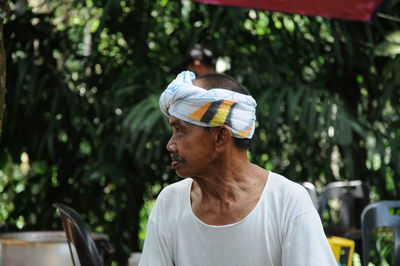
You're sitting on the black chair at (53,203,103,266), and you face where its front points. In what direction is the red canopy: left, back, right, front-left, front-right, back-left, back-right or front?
front-left

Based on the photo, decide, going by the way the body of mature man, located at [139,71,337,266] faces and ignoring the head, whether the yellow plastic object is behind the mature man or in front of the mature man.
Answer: behind

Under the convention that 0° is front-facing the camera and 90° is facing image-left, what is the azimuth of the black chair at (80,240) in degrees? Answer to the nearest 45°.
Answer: approximately 270°

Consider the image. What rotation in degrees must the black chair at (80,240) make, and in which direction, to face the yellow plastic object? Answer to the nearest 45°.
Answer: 0° — it already faces it

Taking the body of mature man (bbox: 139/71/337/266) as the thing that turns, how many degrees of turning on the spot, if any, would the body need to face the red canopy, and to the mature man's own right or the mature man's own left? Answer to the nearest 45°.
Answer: approximately 135° to the mature man's own right

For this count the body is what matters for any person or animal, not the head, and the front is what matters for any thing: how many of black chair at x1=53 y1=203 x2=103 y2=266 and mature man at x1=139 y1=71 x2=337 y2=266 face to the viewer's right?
1

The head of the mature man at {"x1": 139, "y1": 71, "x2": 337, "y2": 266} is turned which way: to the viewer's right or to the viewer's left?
to the viewer's left

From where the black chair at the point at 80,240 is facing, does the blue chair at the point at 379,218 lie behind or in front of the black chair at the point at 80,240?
in front

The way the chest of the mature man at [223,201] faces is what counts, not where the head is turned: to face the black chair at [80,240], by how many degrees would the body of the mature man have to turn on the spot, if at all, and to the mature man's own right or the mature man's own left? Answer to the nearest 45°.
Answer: approximately 90° to the mature man's own right

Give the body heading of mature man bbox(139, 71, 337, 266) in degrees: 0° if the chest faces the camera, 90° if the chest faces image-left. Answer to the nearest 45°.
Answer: approximately 45°
